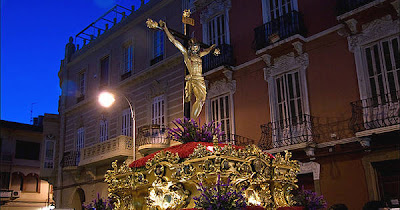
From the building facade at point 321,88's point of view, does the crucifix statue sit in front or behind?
in front

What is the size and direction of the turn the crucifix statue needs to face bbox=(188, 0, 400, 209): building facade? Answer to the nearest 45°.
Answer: approximately 90° to its left

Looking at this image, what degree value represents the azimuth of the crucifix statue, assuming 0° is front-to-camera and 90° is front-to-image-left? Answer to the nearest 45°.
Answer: approximately 315°

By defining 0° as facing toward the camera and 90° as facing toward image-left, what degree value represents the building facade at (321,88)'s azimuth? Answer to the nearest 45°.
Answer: approximately 45°

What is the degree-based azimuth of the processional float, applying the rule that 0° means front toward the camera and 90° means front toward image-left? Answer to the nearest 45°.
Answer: approximately 315°

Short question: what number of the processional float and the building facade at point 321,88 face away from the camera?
0

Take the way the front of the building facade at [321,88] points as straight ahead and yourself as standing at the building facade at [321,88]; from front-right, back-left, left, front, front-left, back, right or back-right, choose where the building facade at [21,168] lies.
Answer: right

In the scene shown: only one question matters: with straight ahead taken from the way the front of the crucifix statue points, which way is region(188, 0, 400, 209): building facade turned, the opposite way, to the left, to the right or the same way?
to the right
